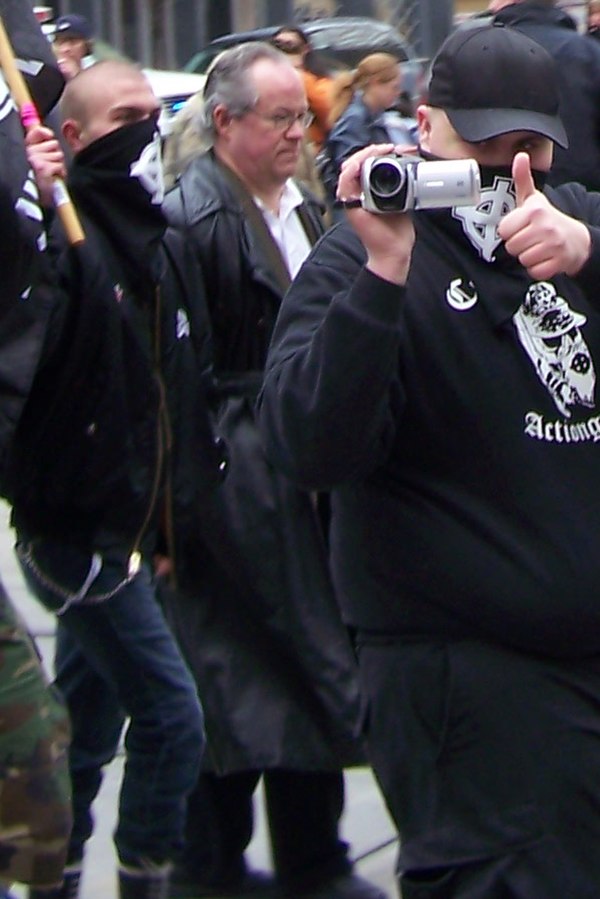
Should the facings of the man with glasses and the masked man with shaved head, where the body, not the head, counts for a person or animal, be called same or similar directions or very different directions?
same or similar directions

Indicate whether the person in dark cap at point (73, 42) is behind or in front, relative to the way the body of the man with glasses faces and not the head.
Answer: behind

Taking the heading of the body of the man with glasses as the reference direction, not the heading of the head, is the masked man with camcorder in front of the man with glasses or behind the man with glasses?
in front

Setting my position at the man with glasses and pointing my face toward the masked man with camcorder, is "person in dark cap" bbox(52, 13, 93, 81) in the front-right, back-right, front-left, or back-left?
back-left

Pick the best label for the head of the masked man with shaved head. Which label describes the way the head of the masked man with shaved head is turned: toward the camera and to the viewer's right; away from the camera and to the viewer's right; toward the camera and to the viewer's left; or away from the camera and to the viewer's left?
toward the camera and to the viewer's right

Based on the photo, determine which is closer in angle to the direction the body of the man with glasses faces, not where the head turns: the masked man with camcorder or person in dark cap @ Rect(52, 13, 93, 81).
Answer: the masked man with camcorder

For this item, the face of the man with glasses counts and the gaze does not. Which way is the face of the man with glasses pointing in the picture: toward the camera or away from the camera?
toward the camera

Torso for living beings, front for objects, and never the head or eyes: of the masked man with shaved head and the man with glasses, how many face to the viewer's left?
0

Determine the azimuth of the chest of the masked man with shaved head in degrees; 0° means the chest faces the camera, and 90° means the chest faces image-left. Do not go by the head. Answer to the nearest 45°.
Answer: approximately 315°

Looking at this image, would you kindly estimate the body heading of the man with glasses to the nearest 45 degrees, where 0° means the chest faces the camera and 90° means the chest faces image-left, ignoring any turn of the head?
approximately 315°

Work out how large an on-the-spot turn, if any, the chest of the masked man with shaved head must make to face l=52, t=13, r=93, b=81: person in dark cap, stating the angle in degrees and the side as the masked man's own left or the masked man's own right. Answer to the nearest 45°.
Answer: approximately 135° to the masked man's own left

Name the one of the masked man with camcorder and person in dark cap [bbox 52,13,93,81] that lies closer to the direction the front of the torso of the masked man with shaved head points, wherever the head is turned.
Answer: the masked man with camcorder
